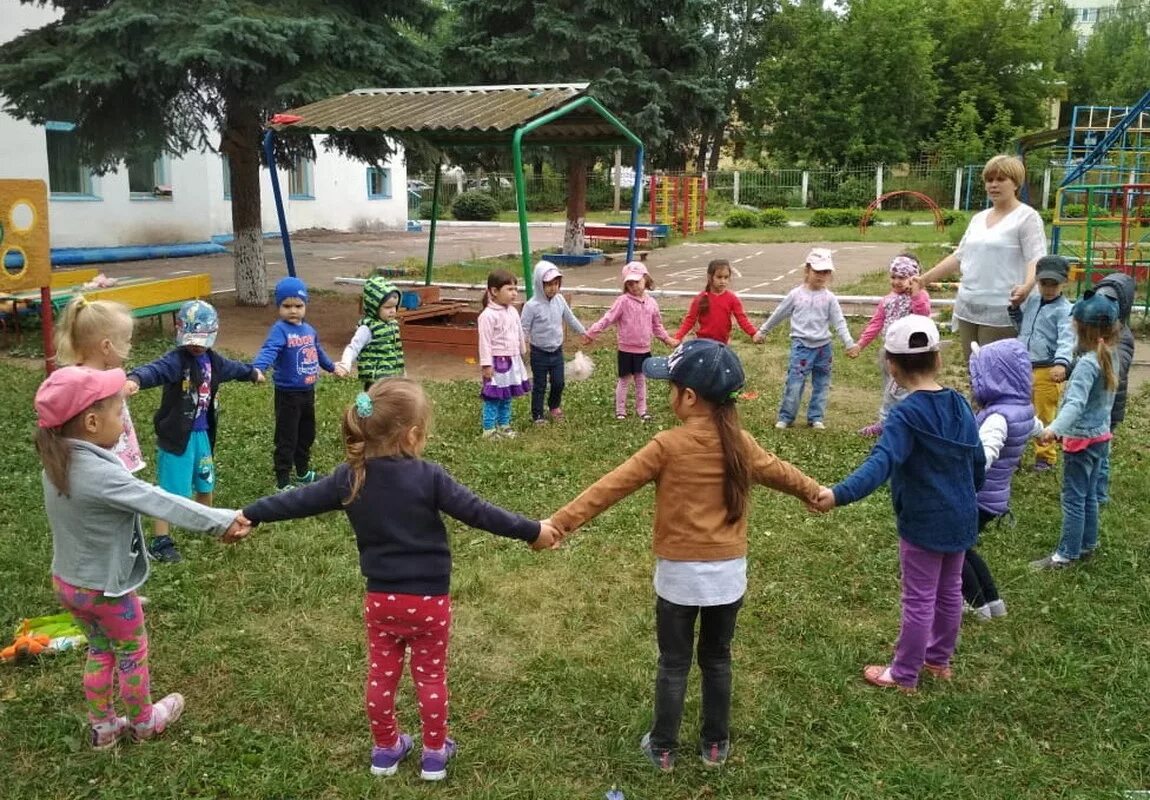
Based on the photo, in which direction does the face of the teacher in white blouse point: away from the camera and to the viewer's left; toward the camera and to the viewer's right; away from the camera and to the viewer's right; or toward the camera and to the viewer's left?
toward the camera and to the viewer's left

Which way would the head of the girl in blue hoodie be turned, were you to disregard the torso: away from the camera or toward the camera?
away from the camera

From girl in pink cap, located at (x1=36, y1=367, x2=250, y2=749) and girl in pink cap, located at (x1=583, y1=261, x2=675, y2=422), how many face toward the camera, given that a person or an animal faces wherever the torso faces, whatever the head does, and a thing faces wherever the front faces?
1

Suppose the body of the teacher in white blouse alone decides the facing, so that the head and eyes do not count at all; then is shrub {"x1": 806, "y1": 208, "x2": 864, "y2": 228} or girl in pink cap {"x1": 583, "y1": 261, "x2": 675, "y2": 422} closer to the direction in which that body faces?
the girl in pink cap

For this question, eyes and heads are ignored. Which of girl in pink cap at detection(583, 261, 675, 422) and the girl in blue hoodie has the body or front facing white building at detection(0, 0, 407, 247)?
the girl in blue hoodie

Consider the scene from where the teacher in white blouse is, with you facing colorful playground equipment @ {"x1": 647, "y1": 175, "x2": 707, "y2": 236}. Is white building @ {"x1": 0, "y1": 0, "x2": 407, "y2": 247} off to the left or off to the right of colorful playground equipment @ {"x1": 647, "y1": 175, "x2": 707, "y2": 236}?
left

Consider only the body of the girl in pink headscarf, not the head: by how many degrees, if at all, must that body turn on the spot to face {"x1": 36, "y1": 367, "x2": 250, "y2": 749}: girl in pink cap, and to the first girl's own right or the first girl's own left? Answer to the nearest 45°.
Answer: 0° — they already face them

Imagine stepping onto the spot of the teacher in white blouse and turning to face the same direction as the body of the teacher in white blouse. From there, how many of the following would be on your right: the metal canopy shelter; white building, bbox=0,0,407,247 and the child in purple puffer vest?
2

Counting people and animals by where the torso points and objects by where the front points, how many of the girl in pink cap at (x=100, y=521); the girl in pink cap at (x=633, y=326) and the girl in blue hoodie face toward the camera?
1

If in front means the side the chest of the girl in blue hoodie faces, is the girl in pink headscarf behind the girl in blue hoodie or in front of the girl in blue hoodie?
in front

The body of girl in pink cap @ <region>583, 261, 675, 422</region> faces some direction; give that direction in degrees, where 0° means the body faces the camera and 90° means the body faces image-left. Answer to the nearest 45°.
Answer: approximately 0°

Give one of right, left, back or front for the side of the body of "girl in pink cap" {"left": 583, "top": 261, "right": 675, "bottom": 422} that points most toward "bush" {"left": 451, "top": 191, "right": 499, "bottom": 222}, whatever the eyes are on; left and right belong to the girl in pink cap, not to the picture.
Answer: back

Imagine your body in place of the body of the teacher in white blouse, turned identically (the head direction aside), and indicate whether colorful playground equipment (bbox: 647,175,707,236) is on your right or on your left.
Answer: on your right

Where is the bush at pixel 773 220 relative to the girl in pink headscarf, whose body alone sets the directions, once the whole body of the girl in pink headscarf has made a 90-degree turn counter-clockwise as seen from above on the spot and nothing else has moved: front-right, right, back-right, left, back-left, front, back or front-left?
back-left

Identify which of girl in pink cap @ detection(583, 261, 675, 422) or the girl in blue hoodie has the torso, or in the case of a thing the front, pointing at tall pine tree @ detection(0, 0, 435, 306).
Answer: the girl in blue hoodie

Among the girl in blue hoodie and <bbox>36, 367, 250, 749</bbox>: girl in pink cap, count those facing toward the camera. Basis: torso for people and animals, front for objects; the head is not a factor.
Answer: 0
